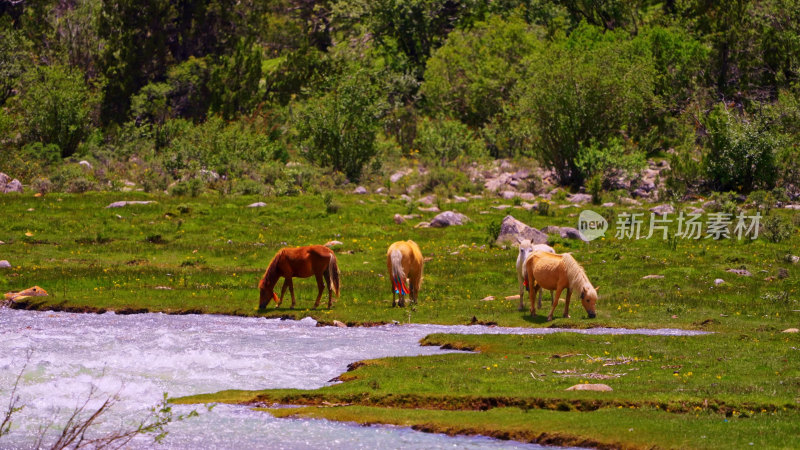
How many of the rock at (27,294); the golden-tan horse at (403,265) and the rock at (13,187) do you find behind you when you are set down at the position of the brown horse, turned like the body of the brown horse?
1

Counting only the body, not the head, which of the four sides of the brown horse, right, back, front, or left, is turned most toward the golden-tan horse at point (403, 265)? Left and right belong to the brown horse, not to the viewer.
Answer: back

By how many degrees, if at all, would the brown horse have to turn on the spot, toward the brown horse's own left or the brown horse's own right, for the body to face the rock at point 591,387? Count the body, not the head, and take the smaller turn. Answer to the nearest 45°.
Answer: approximately 135° to the brown horse's own left

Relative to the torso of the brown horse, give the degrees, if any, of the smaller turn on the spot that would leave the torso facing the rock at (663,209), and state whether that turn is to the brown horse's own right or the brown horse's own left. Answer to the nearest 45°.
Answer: approximately 135° to the brown horse's own right

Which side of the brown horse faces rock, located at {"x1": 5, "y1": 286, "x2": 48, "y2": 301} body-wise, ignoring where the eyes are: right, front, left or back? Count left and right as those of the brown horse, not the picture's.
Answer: front

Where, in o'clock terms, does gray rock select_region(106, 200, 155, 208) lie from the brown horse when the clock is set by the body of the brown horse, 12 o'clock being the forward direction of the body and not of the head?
The gray rock is roughly at 2 o'clock from the brown horse.

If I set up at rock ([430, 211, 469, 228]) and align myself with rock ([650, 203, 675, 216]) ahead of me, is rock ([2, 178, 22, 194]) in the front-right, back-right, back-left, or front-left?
back-left

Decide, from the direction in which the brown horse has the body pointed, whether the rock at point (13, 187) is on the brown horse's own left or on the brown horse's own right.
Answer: on the brown horse's own right

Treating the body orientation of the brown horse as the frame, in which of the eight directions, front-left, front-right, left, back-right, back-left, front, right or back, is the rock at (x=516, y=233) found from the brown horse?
back-right

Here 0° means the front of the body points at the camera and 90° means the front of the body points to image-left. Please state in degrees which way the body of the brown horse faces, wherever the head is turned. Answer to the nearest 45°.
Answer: approximately 90°
